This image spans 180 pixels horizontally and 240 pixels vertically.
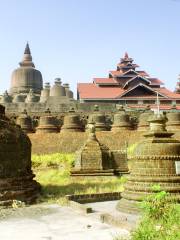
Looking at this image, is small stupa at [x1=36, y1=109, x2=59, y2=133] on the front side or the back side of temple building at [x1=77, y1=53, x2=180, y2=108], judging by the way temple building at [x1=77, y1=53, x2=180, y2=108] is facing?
on the front side

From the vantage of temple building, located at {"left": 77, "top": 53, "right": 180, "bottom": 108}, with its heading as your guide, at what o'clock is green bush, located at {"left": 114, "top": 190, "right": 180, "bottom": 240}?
The green bush is roughly at 12 o'clock from the temple building.

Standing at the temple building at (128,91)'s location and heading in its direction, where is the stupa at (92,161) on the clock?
The stupa is roughly at 12 o'clock from the temple building.

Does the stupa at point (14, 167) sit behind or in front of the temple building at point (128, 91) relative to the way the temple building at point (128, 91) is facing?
in front

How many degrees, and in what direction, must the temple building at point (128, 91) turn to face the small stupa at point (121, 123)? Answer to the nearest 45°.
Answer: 0° — it already faces it

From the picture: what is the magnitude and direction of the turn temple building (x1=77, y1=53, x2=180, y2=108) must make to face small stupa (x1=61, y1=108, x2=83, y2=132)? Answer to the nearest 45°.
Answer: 0° — it already faces it

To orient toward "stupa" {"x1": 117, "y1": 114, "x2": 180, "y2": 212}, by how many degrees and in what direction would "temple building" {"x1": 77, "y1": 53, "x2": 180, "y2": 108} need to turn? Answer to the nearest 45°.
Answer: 0° — it already faces it

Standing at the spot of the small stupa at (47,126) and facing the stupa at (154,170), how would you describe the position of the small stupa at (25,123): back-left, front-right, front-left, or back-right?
back-right

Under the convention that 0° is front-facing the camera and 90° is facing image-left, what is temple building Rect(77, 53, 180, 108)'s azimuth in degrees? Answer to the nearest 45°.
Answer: approximately 0°

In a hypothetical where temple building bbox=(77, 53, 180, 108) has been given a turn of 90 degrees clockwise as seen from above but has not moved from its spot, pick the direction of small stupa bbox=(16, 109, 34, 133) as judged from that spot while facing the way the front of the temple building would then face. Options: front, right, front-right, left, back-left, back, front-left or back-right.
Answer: front-left
